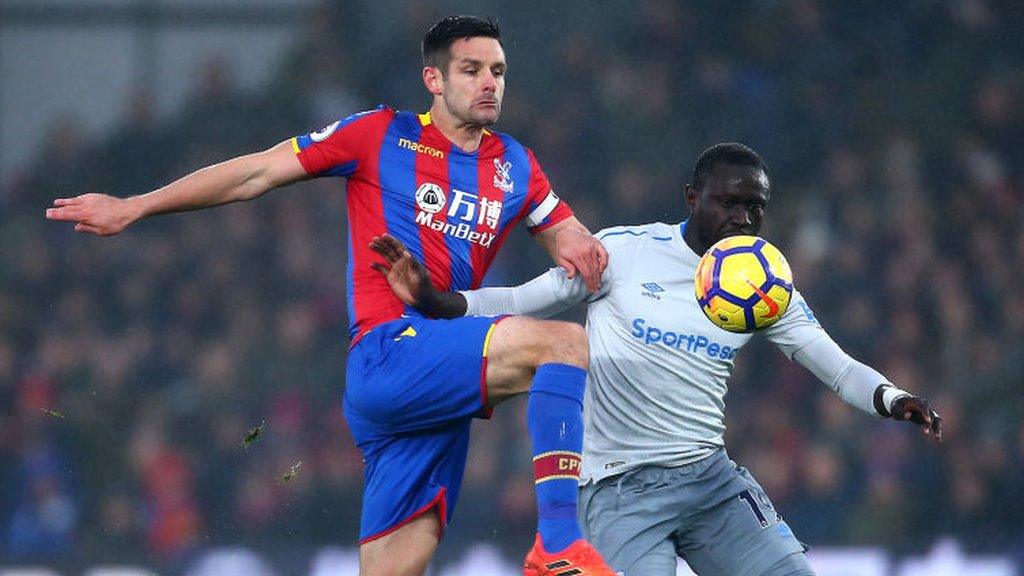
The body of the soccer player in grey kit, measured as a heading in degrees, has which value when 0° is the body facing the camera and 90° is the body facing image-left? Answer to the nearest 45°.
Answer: approximately 315°

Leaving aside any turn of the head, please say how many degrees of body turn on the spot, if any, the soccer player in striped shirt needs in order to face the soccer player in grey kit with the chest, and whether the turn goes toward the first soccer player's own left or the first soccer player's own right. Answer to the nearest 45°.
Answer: approximately 45° to the first soccer player's own left

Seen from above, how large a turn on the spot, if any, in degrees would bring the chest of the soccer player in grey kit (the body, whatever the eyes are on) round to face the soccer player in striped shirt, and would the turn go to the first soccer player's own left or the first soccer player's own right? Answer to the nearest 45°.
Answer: approximately 135° to the first soccer player's own right

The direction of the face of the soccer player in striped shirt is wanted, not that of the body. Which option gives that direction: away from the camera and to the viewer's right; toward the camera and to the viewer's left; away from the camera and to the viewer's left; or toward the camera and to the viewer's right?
toward the camera and to the viewer's right

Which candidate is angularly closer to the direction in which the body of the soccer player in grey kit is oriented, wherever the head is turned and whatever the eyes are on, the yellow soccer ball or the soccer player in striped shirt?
the yellow soccer ball
